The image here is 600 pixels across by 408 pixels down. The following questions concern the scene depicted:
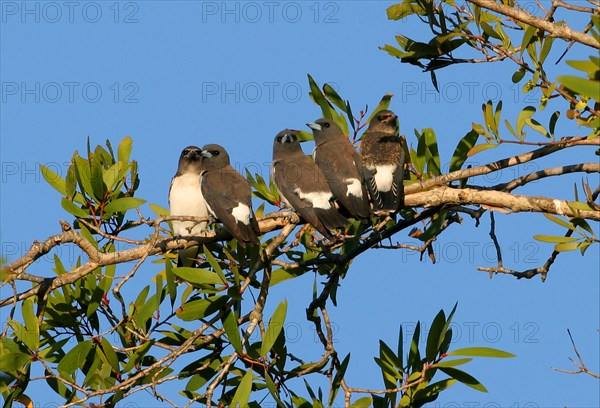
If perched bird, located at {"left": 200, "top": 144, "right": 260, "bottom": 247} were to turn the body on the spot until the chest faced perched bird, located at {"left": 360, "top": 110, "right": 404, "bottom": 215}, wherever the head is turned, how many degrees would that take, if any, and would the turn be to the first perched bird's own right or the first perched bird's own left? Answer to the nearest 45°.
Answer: approximately 135° to the first perched bird's own right

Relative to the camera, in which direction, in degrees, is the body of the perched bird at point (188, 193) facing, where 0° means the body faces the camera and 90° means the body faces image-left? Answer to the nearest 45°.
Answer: approximately 0°

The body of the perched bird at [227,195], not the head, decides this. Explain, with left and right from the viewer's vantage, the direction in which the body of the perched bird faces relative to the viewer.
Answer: facing away from the viewer and to the left of the viewer

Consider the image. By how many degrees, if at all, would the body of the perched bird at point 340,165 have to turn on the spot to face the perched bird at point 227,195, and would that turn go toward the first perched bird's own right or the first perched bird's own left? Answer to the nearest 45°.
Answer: approximately 45° to the first perched bird's own left

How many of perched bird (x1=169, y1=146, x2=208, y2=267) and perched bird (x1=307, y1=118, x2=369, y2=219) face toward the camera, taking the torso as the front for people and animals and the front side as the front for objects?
1

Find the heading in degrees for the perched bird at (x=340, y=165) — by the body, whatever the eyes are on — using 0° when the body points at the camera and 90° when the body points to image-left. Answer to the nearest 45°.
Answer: approximately 135°

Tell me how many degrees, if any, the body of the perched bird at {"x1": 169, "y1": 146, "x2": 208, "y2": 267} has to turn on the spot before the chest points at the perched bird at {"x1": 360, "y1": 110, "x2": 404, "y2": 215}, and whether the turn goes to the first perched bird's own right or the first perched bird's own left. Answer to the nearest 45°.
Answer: approximately 45° to the first perched bird's own left
